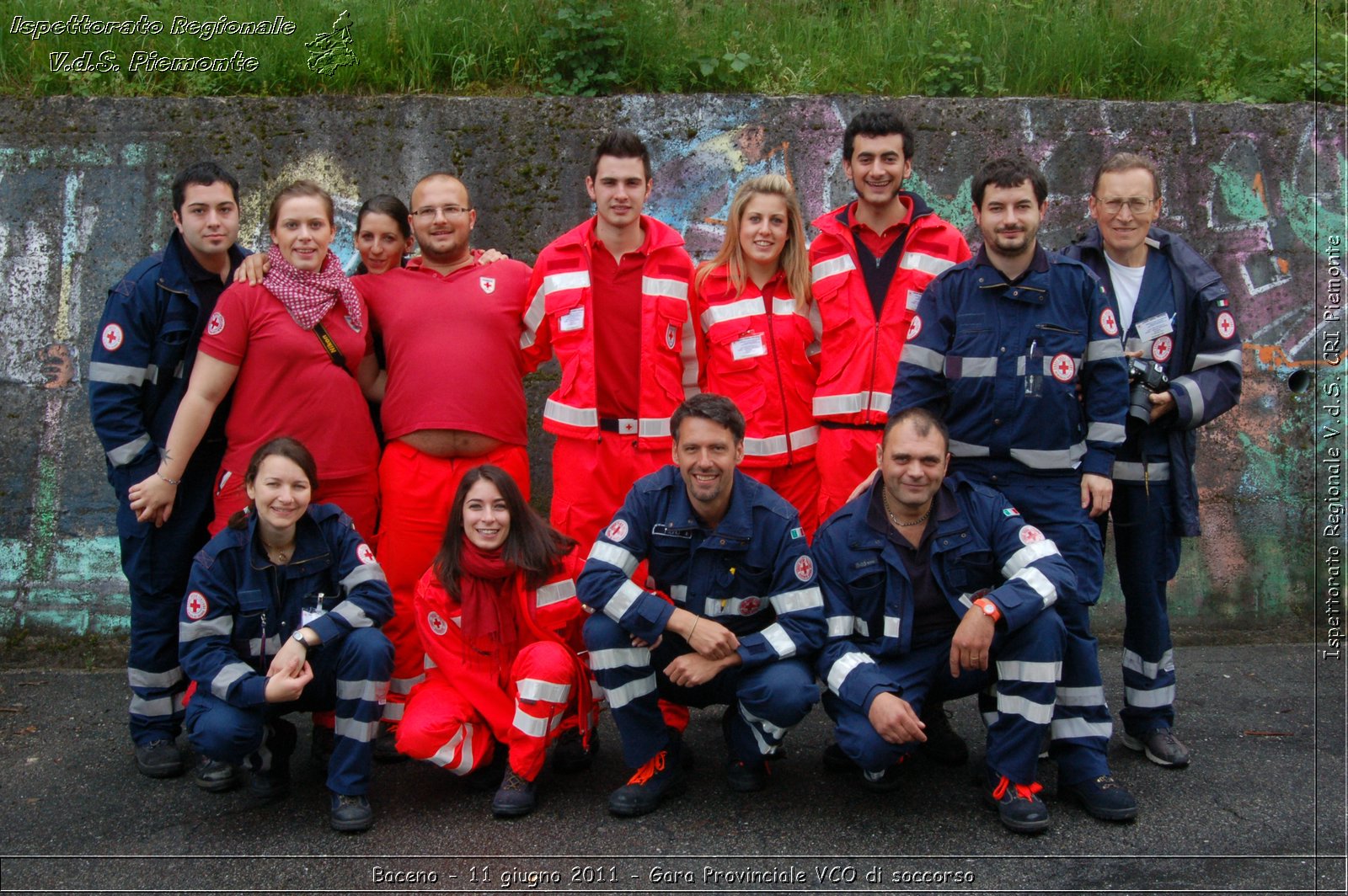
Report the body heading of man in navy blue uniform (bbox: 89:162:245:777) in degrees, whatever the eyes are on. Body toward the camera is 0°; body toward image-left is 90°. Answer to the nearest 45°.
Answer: approximately 315°

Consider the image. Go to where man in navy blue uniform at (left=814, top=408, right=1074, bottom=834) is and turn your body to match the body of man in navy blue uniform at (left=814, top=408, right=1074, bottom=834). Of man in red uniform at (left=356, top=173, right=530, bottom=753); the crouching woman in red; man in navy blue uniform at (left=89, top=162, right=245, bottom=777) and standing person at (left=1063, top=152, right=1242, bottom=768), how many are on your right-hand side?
3

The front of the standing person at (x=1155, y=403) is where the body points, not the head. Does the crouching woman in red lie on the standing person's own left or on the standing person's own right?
on the standing person's own right

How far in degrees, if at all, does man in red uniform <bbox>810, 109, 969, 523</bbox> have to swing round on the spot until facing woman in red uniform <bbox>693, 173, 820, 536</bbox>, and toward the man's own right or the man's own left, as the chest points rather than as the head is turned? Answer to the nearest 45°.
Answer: approximately 90° to the man's own right

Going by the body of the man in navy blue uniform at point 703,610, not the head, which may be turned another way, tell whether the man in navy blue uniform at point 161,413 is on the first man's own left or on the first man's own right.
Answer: on the first man's own right

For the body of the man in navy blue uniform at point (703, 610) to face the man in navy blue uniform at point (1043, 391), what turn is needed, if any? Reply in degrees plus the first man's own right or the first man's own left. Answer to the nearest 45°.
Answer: approximately 90° to the first man's own left

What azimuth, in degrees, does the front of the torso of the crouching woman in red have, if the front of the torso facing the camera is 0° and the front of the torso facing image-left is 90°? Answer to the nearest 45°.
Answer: approximately 0°

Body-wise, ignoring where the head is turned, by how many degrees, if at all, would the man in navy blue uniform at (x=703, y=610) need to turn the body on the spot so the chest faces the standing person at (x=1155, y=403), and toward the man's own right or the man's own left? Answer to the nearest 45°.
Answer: approximately 90° to the man's own left
